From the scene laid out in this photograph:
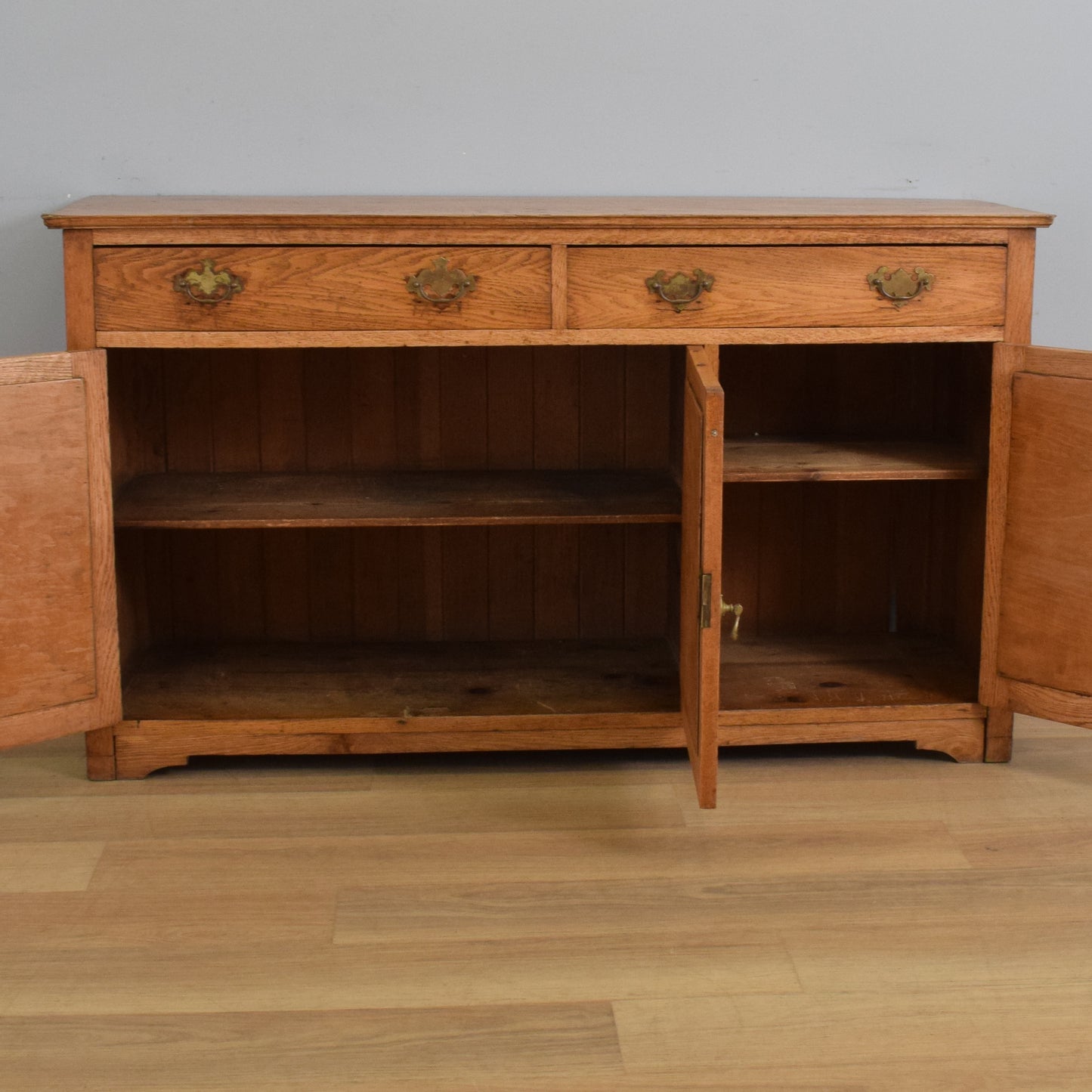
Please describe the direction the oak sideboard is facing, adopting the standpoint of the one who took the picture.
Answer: facing the viewer
